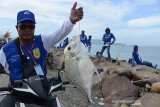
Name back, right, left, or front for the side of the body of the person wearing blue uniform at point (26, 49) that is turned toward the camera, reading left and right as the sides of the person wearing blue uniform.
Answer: front

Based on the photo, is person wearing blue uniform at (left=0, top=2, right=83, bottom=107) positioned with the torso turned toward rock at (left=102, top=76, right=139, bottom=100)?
no
